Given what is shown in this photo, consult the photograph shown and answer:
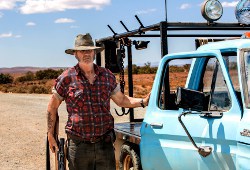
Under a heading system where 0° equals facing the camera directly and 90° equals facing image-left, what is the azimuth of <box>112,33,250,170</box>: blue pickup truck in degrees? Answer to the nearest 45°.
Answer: approximately 315°

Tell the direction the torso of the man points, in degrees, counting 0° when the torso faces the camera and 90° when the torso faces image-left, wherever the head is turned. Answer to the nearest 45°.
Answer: approximately 0°

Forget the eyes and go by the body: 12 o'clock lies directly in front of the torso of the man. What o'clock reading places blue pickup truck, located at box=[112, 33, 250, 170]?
The blue pickup truck is roughly at 8 o'clock from the man.

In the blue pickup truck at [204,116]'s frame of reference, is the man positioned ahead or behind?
behind
